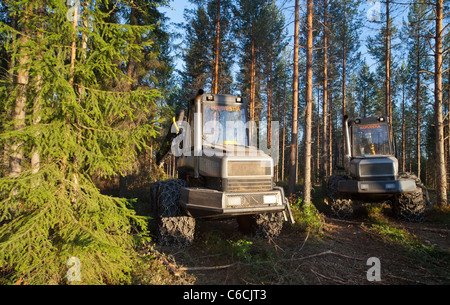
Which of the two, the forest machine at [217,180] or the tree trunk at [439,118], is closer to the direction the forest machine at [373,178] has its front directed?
the forest machine

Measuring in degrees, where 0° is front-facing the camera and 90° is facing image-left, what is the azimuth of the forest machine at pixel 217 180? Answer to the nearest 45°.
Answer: approximately 315°

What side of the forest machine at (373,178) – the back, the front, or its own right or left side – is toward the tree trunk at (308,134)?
right

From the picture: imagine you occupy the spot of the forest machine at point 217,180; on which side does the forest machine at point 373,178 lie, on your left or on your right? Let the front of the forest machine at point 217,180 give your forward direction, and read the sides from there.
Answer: on your left

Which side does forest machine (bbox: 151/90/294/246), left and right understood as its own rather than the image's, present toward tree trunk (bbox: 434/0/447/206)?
left

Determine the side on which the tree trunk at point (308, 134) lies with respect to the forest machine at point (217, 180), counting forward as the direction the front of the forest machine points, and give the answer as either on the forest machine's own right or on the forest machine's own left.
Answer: on the forest machine's own left

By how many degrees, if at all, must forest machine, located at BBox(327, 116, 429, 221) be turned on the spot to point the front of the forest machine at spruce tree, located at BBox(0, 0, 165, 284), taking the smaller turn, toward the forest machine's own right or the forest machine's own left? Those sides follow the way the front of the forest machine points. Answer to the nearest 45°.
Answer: approximately 45° to the forest machine's own right

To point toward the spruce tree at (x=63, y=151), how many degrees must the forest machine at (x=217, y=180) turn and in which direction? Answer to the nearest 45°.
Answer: approximately 90° to its right

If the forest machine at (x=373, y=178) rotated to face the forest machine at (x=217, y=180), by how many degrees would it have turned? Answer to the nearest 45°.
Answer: approximately 45° to its right
